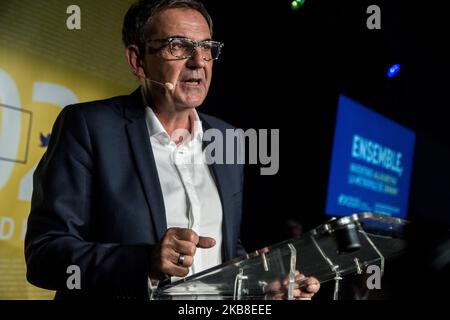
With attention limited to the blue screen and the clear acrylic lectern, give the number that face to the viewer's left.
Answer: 0

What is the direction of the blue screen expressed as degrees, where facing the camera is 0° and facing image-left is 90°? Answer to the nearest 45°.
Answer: approximately 315°

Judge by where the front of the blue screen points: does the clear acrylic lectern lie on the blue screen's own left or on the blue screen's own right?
on the blue screen's own right
